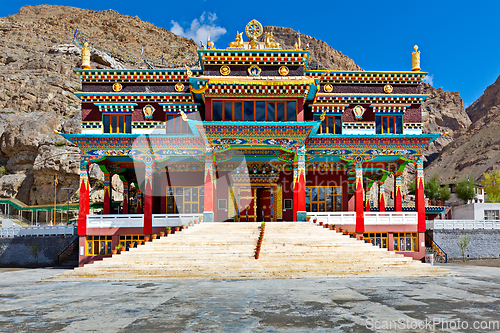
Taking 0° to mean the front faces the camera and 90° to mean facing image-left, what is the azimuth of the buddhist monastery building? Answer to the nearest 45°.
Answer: approximately 0°

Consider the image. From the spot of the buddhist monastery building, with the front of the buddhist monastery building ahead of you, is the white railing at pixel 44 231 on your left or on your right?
on your right

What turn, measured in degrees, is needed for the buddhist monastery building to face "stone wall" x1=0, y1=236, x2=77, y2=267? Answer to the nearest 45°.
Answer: approximately 90° to its right

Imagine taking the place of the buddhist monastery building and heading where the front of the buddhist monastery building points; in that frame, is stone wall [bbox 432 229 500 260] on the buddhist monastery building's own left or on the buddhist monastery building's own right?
on the buddhist monastery building's own left

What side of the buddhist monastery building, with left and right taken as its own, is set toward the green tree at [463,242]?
left

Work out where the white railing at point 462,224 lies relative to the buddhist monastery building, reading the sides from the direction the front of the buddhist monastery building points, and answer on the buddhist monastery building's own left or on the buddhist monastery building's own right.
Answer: on the buddhist monastery building's own left
